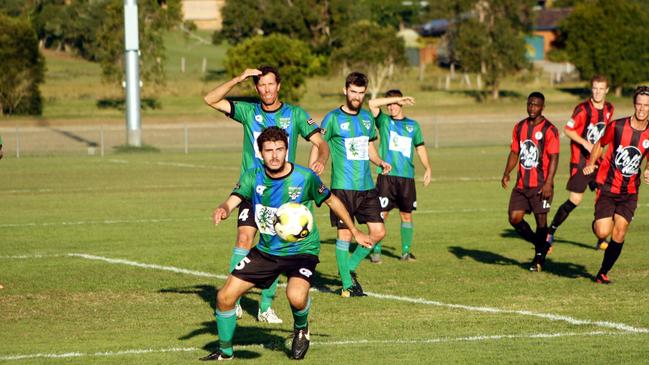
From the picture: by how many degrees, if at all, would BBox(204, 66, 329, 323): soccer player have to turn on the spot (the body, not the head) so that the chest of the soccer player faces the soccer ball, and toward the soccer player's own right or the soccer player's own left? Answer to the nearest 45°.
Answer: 0° — they already face it

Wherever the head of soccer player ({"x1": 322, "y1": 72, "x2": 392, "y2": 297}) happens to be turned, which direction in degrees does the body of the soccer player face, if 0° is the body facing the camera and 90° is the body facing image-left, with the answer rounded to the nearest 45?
approximately 0°

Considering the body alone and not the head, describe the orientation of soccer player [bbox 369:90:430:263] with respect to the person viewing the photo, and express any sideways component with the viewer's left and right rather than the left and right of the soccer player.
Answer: facing the viewer

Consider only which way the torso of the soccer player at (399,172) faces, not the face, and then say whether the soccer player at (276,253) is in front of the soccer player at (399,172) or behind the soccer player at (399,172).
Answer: in front

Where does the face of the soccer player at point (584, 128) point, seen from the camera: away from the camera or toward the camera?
toward the camera

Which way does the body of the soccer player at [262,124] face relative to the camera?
toward the camera

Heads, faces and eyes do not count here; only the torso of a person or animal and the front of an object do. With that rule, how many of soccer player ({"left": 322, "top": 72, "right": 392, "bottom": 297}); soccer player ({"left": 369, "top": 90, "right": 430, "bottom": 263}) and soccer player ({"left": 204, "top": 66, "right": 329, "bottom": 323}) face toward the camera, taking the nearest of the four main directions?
3

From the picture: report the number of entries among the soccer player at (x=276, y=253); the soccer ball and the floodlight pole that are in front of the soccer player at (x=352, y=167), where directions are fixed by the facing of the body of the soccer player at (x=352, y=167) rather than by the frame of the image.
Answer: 2

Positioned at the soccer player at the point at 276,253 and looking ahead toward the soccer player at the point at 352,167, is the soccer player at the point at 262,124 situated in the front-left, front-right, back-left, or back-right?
front-left

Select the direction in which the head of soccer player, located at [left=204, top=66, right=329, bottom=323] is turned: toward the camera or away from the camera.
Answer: toward the camera

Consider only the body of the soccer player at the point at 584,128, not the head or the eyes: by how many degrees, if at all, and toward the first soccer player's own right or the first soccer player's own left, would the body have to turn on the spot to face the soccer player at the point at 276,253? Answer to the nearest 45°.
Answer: approximately 45° to the first soccer player's own right

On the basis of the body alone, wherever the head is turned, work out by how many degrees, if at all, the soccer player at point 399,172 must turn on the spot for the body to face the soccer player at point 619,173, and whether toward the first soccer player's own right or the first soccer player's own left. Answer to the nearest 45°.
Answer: approximately 45° to the first soccer player's own left

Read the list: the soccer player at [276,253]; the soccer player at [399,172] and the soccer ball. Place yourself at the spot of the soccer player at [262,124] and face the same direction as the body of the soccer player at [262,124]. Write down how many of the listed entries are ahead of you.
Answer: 2
